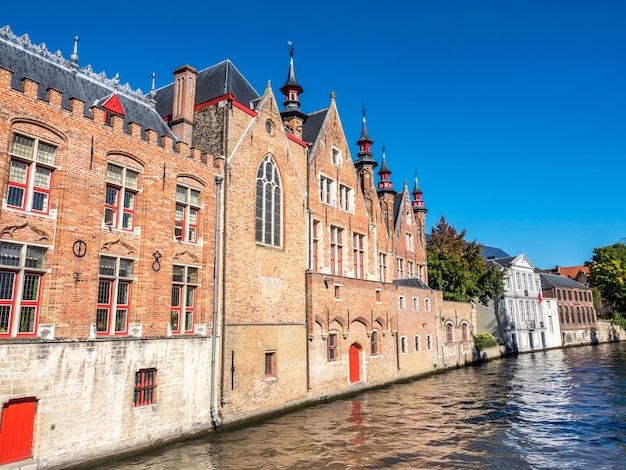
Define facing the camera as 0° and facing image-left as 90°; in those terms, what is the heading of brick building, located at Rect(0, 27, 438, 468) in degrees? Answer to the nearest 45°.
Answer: approximately 315°
